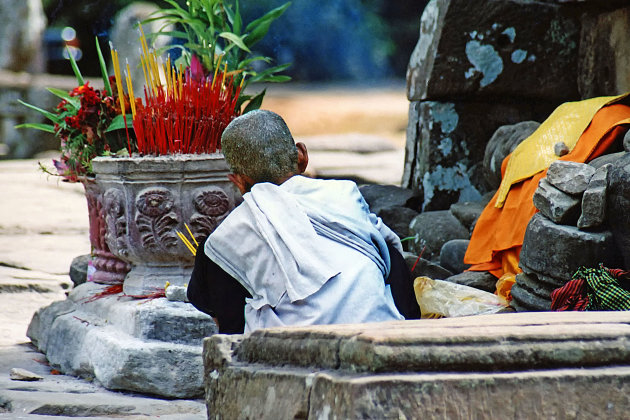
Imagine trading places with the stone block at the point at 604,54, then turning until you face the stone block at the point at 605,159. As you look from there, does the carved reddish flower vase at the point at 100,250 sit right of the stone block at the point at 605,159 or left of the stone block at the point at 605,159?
right

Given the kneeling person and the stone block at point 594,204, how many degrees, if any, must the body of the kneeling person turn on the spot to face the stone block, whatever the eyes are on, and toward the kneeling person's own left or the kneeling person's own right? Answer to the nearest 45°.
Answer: approximately 45° to the kneeling person's own right

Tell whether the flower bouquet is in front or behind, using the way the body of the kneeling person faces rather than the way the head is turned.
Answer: in front

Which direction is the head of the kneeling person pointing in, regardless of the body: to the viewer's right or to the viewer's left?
to the viewer's left

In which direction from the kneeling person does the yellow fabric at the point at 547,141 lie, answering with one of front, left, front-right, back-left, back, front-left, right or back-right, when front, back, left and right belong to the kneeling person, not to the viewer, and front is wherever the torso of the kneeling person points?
front-right

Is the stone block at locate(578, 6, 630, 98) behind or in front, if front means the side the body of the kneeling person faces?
in front

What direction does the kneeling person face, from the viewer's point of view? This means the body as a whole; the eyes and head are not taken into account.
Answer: away from the camera

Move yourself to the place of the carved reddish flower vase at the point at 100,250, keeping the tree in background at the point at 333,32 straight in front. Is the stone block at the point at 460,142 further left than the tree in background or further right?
right
